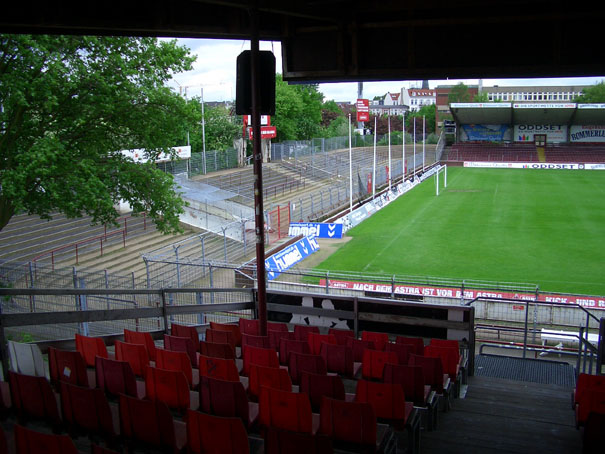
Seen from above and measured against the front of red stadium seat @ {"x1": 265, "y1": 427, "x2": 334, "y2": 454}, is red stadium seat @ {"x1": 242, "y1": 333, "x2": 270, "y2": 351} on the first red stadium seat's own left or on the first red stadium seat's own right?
on the first red stadium seat's own left

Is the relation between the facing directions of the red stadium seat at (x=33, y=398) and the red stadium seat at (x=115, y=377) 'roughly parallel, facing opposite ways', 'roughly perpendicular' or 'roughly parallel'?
roughly parallel

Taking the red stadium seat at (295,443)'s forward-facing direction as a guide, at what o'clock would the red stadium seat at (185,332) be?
the red stadium seat at (185,332) is roughly at 10 o'clock from the red stadium seat at (295,443).

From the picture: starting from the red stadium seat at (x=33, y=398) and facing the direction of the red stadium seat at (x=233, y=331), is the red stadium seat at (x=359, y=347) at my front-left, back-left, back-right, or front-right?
front-right

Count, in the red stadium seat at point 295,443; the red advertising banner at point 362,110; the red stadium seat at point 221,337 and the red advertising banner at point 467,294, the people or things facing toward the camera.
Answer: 2

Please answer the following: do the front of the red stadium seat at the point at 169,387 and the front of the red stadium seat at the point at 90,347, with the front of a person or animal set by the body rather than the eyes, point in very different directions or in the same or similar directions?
same or similar directions

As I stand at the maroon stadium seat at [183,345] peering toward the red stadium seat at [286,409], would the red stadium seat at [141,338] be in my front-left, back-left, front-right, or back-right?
back-right

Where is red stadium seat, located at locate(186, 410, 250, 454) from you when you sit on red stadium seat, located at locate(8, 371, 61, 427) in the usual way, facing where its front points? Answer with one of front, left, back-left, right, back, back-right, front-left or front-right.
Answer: right

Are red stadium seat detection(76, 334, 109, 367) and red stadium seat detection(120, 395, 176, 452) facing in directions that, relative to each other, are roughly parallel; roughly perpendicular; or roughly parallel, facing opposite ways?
roughly parallel

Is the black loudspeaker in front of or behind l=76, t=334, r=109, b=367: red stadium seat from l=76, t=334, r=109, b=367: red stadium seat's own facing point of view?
in front

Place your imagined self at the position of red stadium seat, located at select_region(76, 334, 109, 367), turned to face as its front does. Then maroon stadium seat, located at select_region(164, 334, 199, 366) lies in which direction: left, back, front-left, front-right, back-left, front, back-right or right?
front-right

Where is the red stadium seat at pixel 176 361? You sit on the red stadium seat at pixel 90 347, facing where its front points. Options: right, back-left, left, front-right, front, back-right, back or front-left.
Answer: right

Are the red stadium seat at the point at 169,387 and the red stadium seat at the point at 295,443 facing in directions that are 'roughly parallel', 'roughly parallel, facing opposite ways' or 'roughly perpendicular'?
roughly parallel

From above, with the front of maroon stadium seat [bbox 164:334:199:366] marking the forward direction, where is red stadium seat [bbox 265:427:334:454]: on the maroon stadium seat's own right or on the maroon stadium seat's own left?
on the maroon stadium seat's own right

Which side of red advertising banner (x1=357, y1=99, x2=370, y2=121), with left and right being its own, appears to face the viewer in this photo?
front

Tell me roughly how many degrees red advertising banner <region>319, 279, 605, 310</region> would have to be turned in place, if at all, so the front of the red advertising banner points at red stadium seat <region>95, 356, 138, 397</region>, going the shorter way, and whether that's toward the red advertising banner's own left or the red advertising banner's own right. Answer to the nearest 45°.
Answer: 0° — it already faces it

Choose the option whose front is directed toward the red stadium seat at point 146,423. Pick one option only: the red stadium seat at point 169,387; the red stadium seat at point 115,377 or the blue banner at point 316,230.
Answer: the blue banner

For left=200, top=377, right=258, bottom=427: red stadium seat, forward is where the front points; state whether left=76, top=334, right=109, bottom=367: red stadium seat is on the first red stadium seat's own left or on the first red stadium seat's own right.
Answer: on the first red stadium seat's own left
